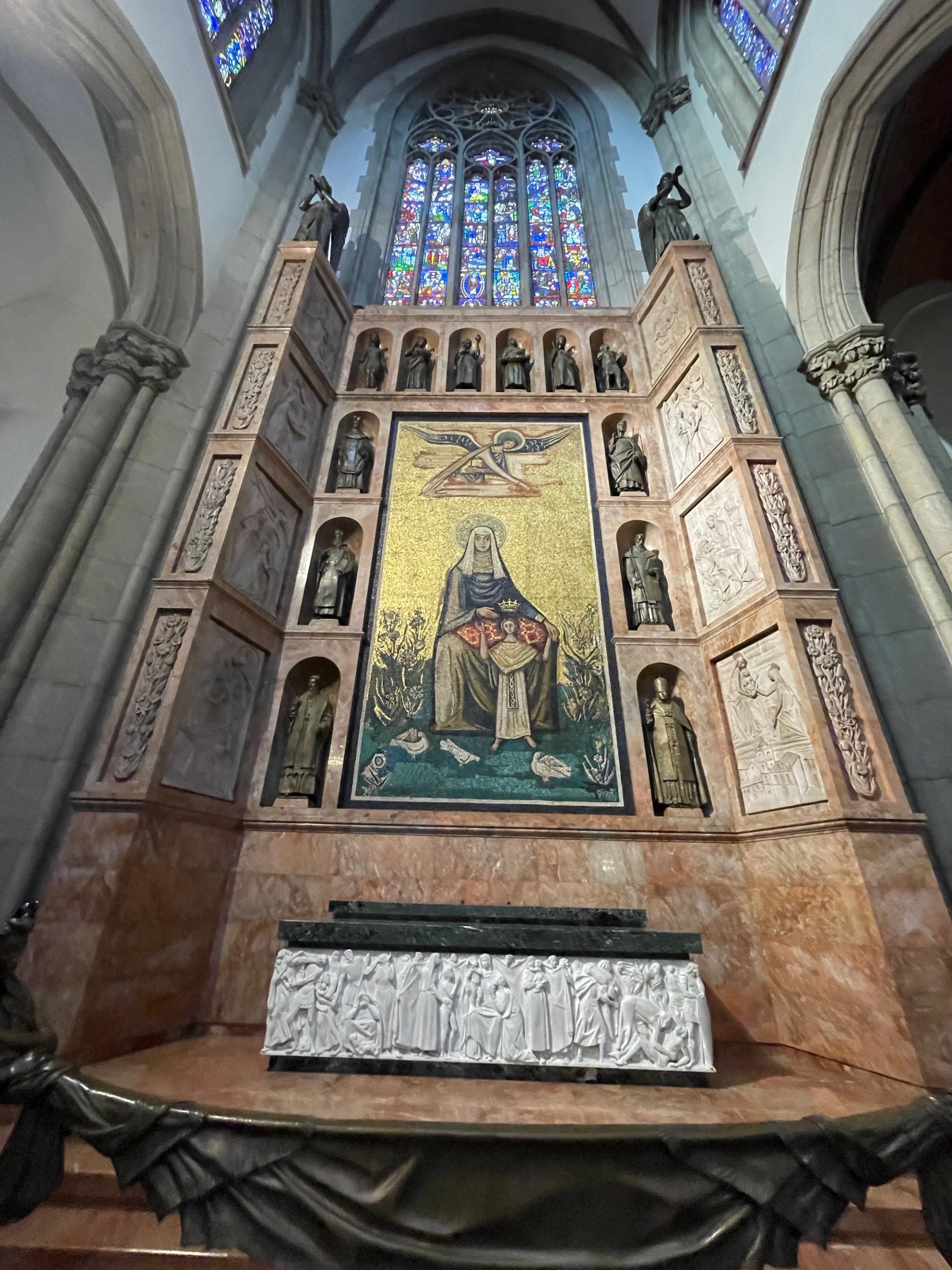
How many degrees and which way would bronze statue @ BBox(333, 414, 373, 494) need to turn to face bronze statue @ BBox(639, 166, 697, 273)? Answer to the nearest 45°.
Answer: approximately 45° to its left

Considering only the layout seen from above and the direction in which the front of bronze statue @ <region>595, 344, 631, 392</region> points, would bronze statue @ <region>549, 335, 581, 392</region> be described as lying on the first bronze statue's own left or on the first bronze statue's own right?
on the first bronze statue's own right

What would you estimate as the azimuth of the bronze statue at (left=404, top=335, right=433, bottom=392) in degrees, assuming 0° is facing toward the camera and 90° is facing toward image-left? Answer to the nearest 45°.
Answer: approximately 0°
